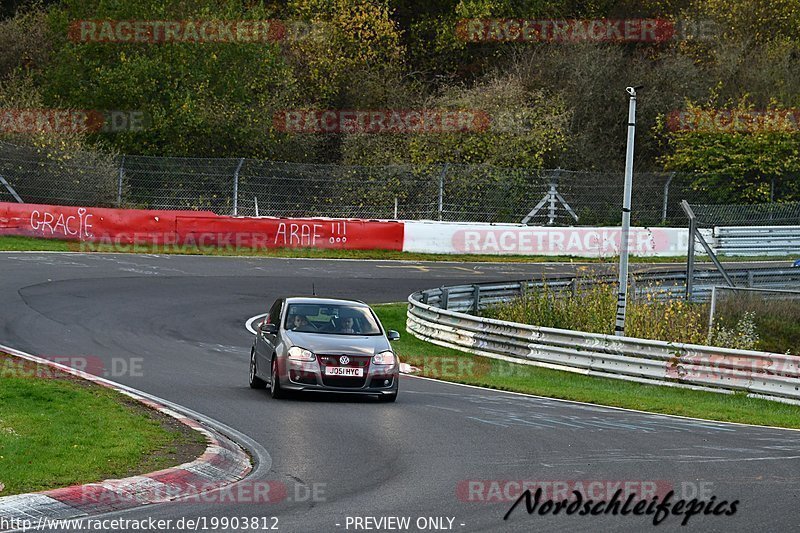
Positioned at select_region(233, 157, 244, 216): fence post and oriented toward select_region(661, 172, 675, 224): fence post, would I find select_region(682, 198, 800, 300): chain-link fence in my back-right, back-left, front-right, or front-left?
front-right

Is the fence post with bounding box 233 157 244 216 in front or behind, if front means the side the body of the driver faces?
behind

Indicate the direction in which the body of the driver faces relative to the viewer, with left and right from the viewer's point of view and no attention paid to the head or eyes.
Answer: facing the viewer

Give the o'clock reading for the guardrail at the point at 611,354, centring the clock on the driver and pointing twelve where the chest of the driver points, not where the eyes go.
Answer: The guardrail is roughly at 8 o'clock from the driver.

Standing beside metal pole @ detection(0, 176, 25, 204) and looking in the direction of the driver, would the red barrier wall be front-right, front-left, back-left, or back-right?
front-left

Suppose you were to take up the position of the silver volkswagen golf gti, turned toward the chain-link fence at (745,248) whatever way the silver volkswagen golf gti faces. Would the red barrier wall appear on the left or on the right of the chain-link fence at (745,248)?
left

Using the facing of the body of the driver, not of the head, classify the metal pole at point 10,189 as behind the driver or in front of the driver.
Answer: behind

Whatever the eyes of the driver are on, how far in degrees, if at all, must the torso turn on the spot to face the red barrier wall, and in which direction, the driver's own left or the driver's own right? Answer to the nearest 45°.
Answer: approximately 180°

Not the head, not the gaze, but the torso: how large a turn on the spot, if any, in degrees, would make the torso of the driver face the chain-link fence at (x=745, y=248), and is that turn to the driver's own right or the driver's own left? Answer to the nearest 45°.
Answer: approximately 135° to the driver's own left

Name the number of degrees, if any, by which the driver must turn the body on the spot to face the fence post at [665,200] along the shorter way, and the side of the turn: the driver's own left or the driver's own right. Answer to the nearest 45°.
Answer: approximately 135° to the driver's own left

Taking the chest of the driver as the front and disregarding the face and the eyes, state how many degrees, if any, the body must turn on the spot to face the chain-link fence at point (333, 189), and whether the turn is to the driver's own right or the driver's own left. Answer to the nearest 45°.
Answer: approximately 180°

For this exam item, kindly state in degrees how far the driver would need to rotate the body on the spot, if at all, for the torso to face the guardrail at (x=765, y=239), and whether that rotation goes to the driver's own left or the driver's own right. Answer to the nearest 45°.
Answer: approximately 135° to the driver's own left
